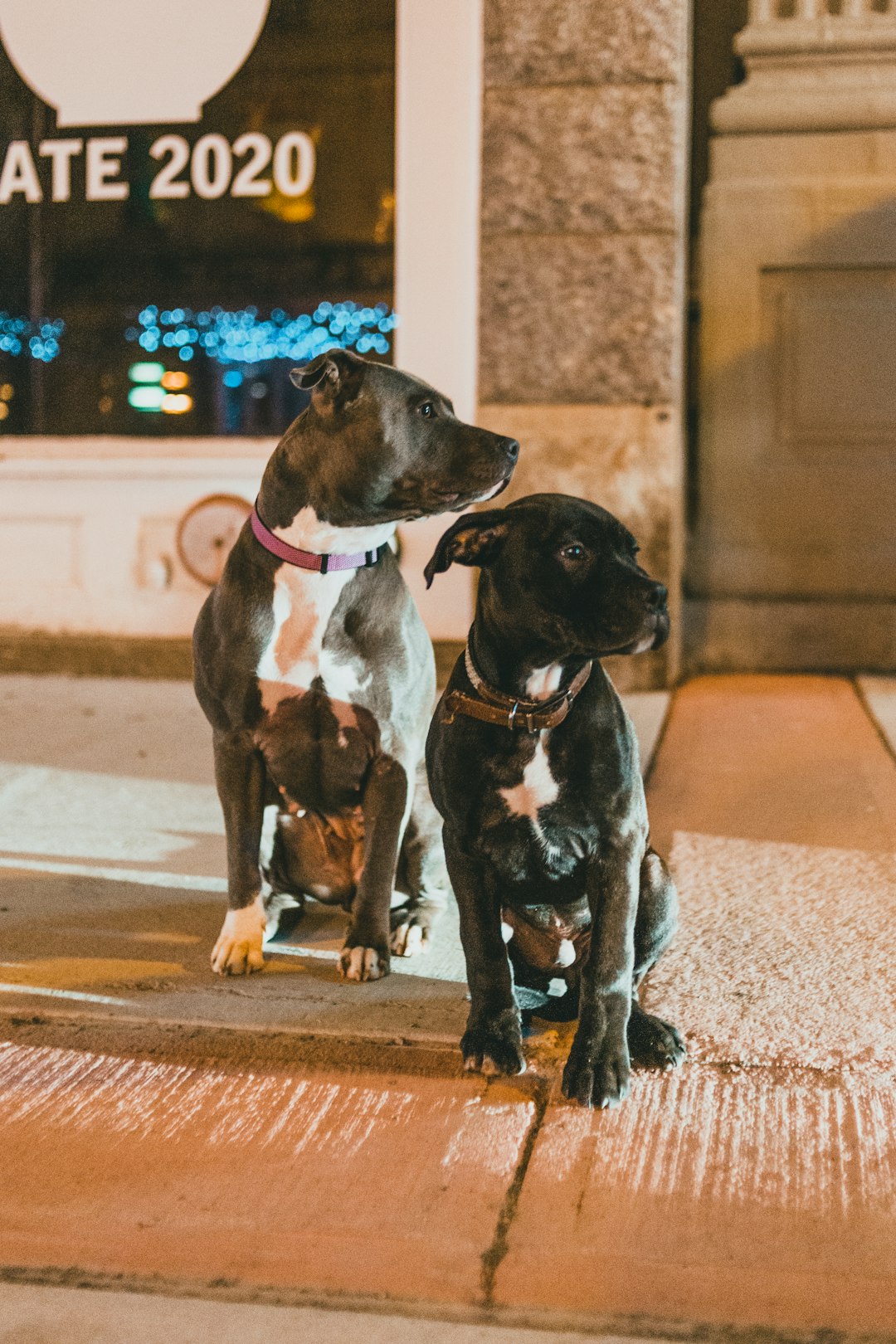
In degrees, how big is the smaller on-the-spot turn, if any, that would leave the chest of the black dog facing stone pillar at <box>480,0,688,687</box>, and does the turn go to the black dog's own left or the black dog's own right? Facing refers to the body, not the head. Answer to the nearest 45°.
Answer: approximately 180°

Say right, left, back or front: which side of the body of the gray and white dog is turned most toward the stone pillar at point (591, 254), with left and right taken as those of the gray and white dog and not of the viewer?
back

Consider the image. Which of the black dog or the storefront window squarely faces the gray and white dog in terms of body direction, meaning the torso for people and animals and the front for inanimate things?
the storefront window

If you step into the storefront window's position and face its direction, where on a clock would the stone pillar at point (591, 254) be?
The stone pillar is roughly at 10 o'clock from the storefront window.

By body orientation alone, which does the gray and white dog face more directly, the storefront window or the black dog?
the black dog

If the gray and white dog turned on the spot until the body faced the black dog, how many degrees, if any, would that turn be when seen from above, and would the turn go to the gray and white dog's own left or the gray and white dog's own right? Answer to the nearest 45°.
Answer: approximately 45° to the gray and white dog's own left

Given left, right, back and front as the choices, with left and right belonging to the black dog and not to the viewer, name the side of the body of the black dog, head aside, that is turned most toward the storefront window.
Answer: back

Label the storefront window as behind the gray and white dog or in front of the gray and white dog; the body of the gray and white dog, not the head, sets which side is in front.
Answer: behind
